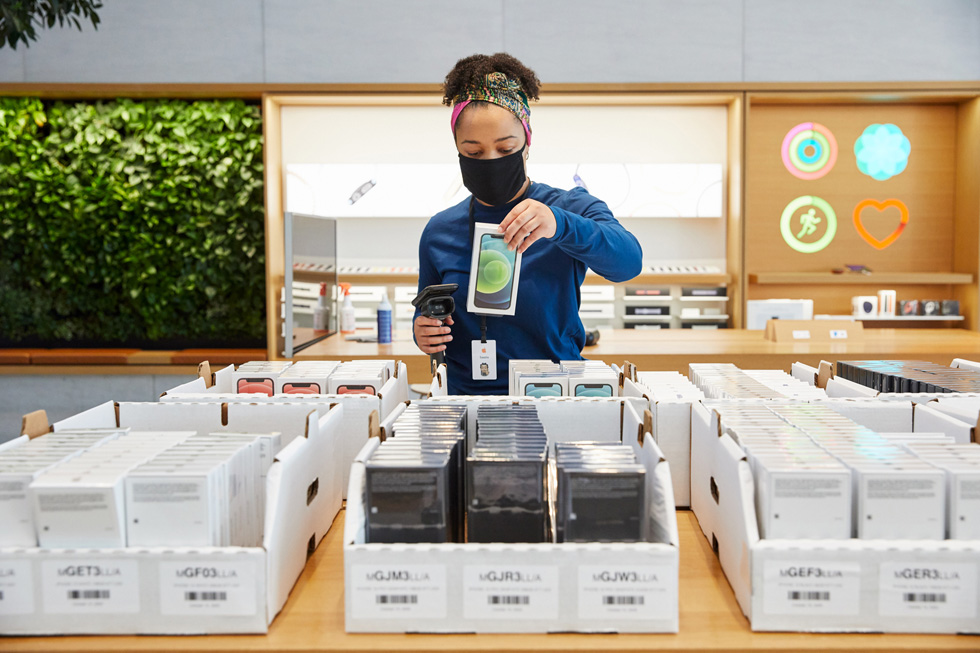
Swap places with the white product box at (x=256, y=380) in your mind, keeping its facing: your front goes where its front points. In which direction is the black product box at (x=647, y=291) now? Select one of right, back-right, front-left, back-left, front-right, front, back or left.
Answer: back-left

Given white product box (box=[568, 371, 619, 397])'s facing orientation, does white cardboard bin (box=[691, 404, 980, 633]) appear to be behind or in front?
in front

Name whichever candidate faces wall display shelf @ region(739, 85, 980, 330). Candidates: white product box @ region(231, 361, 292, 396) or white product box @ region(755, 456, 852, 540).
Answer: white product box @ region(755, 456, 852, 540)

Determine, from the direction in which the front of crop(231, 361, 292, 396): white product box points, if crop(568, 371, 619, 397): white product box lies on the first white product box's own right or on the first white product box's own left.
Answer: on the first white product box's own left

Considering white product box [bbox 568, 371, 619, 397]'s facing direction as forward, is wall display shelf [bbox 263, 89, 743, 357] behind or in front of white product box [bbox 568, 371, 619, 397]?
behind

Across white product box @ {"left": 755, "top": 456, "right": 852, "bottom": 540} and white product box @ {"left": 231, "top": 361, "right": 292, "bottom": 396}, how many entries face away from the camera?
1

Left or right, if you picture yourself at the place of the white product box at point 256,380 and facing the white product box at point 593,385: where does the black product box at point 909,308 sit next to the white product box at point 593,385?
left

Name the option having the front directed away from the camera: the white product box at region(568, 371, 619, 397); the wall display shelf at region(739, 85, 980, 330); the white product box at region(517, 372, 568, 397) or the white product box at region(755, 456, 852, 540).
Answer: the white product box at region(755, 456, 852, 540)

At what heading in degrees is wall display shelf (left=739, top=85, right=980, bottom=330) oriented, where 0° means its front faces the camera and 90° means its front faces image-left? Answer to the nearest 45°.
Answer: approximately 0°

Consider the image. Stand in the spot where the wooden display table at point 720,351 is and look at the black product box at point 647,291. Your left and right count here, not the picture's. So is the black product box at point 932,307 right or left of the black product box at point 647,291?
right

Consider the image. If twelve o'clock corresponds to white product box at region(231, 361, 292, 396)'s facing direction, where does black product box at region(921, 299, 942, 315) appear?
The black product box is roughly at 8 o'clock from the white product box.

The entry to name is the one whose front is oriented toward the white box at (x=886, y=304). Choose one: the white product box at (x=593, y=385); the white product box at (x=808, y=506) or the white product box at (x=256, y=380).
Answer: the white product box at (x=808, y=506)
